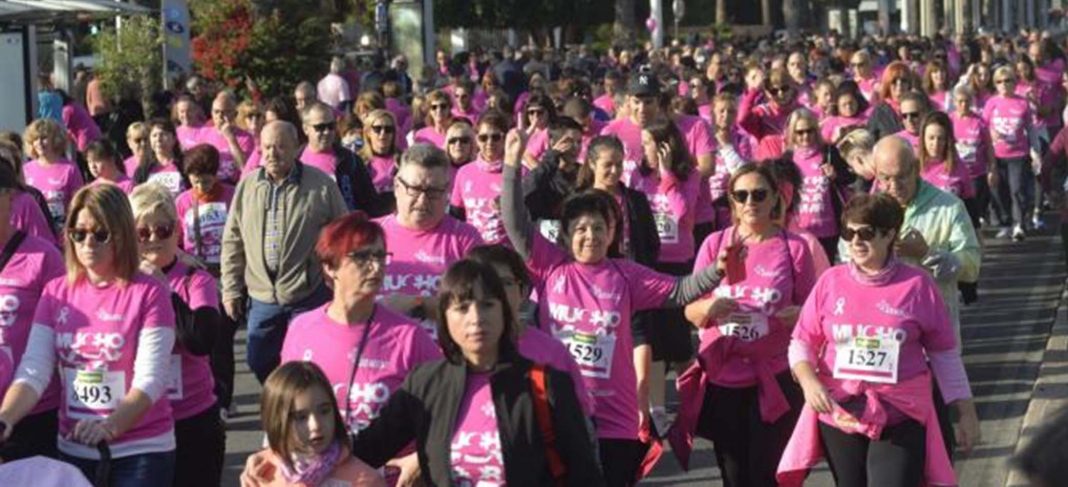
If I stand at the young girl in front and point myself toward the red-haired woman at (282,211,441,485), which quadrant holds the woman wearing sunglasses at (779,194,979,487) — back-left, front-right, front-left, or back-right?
front-right

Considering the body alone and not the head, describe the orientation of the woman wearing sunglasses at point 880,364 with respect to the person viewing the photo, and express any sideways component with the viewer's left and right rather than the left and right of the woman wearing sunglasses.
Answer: facing the viewer

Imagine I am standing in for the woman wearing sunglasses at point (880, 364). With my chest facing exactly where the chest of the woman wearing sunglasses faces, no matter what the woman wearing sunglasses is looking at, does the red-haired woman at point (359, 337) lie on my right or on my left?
on my right

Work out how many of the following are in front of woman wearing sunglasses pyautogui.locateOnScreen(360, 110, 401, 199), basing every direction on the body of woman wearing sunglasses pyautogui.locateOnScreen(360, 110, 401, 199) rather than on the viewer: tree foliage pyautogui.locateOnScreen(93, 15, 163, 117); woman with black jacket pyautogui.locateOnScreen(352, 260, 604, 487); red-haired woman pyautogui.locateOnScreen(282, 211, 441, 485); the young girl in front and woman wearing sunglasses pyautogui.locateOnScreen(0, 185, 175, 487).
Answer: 4

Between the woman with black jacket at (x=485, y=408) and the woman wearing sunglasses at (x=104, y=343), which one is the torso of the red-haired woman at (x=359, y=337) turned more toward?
the woman with black jacket

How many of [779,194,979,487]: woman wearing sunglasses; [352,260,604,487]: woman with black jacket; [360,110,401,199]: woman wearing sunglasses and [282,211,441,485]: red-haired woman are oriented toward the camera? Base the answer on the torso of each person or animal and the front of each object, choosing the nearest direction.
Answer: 4

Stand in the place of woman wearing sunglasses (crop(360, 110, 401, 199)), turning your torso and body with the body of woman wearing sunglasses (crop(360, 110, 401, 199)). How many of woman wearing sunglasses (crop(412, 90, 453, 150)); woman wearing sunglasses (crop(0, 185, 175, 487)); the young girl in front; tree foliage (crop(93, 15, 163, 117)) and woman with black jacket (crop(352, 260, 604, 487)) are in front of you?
3

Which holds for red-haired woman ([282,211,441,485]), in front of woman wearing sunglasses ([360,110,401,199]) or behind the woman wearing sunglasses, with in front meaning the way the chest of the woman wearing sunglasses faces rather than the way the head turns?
in front

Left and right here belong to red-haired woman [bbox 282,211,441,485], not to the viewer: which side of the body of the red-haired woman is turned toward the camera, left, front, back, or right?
front

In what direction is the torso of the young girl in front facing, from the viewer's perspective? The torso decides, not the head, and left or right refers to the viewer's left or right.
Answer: facing the viewer and to the right of the viewer

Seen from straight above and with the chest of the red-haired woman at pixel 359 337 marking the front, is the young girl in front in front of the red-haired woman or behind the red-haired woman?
in front

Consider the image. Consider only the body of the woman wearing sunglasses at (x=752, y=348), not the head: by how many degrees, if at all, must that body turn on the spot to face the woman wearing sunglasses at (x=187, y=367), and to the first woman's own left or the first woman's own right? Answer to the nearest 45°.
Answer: approximately 45° to the first woman's own right
